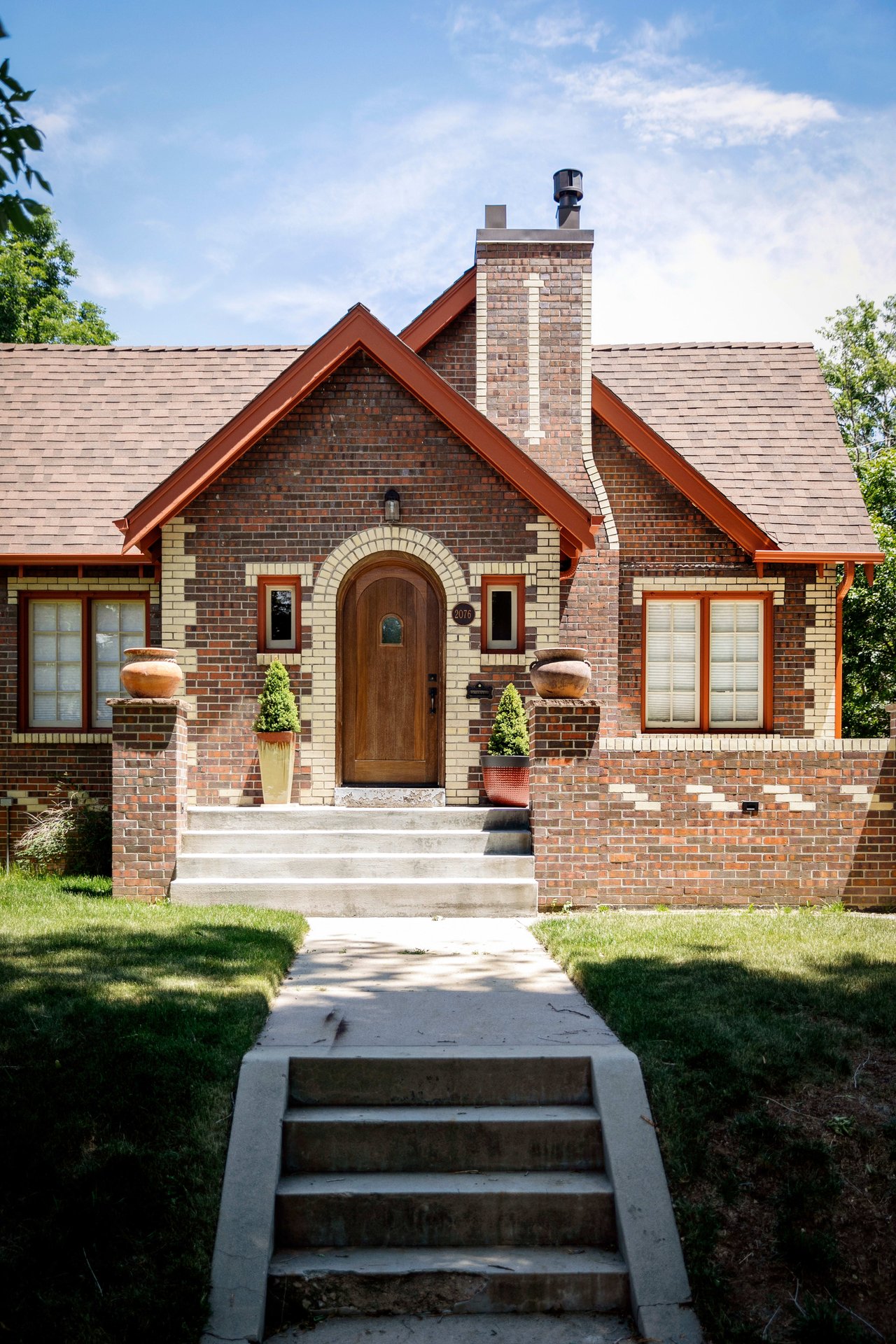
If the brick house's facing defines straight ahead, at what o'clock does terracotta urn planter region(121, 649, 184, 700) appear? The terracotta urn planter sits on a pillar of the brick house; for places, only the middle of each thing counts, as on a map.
The terracotta urn planter is roughly at 2 o'clock from the brick house.

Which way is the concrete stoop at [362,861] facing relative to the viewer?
toward the camera

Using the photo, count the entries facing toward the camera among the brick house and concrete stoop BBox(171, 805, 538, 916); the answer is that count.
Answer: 2

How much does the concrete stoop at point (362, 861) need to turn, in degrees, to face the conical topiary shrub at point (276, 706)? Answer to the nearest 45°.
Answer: approximately 135° to its right

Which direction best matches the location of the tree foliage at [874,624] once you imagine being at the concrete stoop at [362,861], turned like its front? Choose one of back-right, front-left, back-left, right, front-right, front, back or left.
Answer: back-left

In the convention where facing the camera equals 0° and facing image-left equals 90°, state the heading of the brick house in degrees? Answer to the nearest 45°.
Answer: approximately 0°

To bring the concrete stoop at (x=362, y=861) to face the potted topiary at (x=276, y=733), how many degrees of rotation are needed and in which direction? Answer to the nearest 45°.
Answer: approximately 135° to its right
